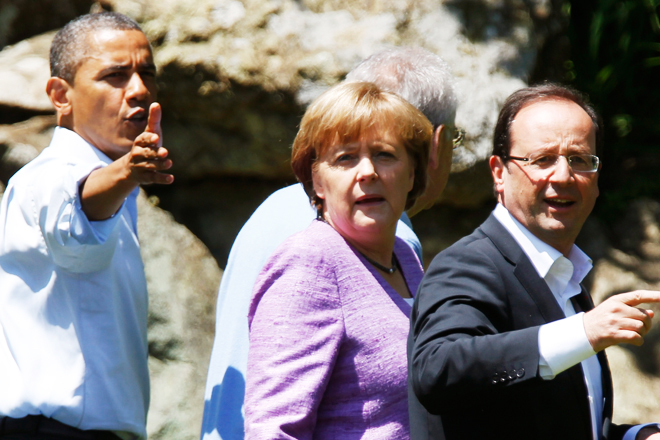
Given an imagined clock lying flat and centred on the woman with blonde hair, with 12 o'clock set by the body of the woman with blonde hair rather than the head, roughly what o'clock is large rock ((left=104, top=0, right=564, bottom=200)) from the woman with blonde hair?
The large rock is roughly at 7 o'clock from the woman with blonde hair.

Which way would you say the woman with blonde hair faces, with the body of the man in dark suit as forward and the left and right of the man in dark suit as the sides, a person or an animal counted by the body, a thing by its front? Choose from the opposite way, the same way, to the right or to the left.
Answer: the same way

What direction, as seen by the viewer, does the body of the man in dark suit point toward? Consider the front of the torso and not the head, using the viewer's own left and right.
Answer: facing the viewer and to the right of the viewer

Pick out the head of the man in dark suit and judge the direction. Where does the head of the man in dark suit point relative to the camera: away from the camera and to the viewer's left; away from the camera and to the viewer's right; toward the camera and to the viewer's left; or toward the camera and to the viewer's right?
toward the camera and to the viewer's right

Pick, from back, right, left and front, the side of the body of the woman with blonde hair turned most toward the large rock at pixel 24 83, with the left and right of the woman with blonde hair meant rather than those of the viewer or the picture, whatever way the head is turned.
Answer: back

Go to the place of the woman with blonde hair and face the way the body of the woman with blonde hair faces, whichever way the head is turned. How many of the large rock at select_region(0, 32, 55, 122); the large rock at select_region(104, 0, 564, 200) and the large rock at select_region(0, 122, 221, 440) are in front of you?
0
